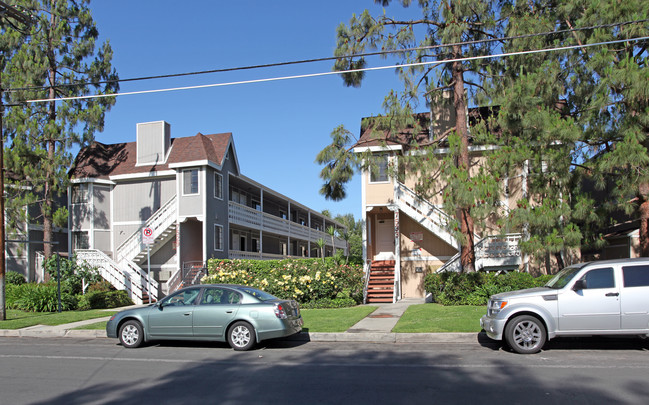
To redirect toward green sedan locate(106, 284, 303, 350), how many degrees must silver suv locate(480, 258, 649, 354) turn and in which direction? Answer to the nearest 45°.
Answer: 0° — it already faces it

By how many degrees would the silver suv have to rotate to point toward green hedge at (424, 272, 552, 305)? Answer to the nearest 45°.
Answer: approximately 90° to its right

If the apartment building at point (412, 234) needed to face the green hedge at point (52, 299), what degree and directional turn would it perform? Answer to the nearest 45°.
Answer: approximately 90° to its right

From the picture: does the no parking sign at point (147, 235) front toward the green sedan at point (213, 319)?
yes

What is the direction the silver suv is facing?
to the viewer's left

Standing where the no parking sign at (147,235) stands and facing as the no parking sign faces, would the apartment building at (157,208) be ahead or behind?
behind

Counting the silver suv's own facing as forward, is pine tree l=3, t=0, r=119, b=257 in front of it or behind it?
in front

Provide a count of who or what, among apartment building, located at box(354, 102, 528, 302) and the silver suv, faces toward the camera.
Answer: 1

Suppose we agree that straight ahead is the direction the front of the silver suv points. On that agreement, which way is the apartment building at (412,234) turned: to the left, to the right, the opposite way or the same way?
to the left
